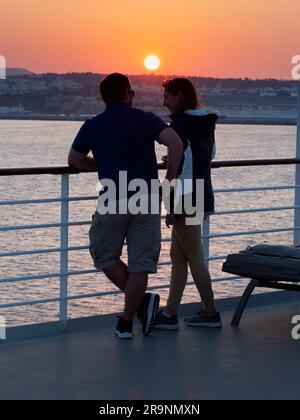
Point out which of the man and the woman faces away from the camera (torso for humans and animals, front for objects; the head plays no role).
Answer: the man

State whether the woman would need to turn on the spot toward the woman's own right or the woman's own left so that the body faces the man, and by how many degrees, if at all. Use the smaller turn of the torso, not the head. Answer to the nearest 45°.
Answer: approximately 45° to the woman's own left

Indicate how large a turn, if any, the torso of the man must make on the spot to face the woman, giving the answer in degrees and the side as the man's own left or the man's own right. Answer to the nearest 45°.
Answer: approximately 45° to the man's own right

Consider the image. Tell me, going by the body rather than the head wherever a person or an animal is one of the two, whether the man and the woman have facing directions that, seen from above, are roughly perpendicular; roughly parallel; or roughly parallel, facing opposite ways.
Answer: roughly perpendicular

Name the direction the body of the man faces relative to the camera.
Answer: away from the camera

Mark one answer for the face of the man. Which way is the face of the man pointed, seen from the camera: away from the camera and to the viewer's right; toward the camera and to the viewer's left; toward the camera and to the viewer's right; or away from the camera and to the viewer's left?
away from the camera and to the viewer's right

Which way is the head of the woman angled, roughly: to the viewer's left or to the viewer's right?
to the viewer's left

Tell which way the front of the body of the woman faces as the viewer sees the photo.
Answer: to the viewer's left

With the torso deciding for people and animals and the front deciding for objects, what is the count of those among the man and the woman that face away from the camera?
1
